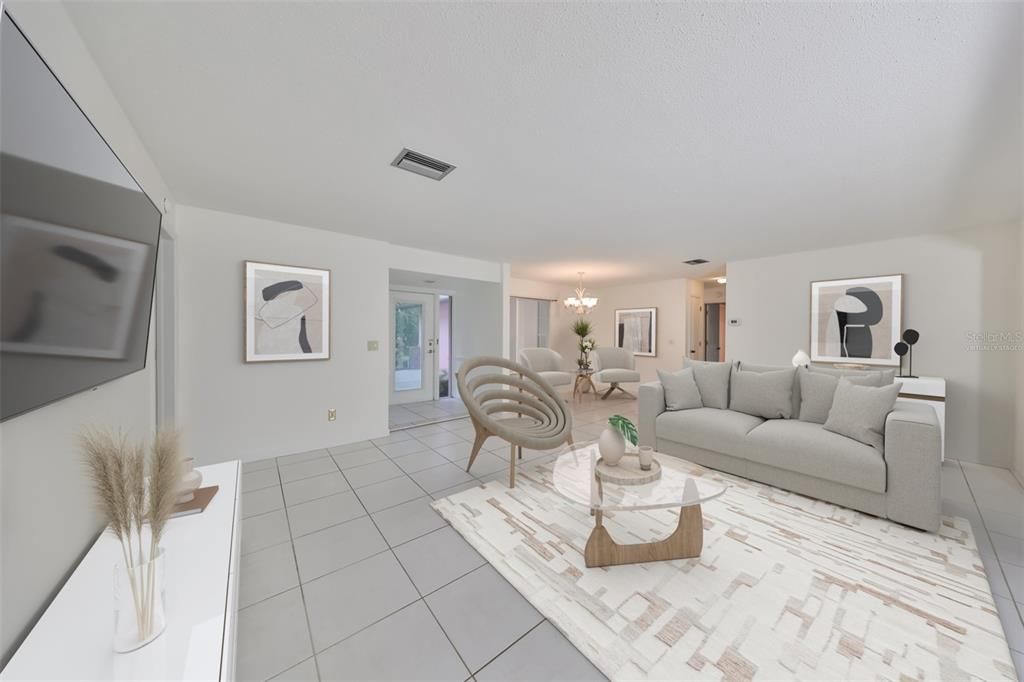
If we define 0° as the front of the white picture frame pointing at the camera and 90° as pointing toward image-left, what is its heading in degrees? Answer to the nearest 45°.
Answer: approximately 45°

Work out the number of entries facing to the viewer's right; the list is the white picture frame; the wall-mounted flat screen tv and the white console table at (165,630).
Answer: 2

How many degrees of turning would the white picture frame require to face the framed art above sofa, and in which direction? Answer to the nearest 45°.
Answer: approximately 90° to its left

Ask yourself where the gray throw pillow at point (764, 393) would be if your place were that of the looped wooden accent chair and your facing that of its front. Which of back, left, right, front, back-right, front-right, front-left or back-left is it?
front-left

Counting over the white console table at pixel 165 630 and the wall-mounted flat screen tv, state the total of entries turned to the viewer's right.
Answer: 2

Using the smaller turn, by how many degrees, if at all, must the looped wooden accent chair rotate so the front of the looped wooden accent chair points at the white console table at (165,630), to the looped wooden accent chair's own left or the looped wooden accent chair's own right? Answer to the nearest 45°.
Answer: approximately 90° to the looped wooden accent chair's own right

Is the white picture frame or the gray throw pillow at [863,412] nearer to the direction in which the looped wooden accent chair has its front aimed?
the gray throw pillow

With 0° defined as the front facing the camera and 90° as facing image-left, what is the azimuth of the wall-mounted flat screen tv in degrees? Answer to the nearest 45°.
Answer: approximately 270°

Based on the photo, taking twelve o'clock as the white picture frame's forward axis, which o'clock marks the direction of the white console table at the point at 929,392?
The white console table is roughly at 9 o'clock from the white picture frame.

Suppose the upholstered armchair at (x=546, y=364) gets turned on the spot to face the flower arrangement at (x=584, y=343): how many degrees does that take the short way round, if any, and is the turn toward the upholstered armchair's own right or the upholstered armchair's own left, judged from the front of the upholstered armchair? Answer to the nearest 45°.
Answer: approximately 90° to the upholstered armchair's own left
